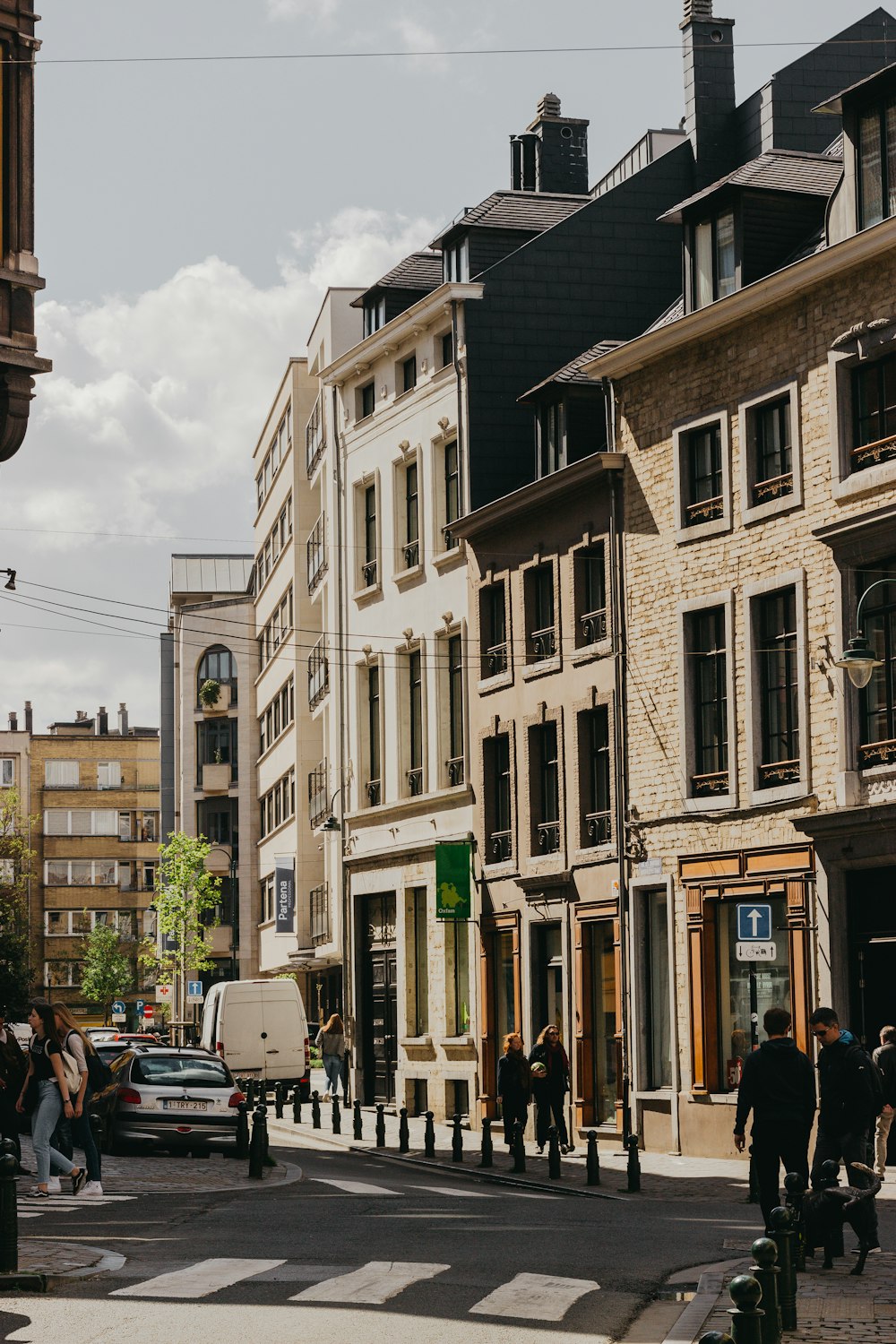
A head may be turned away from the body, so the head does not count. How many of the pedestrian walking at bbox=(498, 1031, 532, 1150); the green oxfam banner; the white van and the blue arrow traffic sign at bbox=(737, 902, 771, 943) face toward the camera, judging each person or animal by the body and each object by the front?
3

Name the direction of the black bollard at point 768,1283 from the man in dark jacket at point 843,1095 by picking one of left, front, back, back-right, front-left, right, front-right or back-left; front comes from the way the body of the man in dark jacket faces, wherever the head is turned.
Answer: front-left

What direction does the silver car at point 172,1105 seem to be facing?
away from the camera

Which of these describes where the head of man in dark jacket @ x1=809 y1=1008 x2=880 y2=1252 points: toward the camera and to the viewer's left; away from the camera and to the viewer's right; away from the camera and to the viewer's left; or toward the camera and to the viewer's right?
toward the camera and to the viewer's left

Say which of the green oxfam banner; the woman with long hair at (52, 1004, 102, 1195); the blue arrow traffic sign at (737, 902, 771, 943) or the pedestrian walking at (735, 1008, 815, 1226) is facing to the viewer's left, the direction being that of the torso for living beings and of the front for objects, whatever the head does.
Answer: the woman with long hair

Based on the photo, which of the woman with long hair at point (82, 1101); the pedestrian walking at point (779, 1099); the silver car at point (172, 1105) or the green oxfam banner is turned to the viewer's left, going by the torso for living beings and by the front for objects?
the woman with long hair

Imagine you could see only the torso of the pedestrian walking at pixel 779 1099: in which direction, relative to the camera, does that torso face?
away from the camera

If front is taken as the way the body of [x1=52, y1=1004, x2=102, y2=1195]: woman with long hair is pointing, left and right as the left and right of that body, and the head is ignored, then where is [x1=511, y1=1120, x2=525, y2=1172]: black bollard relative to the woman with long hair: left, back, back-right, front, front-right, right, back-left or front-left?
back-right

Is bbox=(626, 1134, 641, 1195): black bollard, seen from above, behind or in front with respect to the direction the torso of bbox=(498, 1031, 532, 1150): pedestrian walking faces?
in front

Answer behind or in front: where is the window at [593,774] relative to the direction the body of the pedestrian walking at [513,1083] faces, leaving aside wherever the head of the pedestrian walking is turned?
behind

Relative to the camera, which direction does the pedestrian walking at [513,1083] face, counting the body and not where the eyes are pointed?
toward the camera

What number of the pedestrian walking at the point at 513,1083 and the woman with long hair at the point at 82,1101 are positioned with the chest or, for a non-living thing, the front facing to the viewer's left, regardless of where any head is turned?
1

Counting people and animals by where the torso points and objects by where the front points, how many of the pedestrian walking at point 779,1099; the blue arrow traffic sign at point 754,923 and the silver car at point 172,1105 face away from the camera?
2

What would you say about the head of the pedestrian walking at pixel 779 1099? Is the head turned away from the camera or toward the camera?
away from the camera
